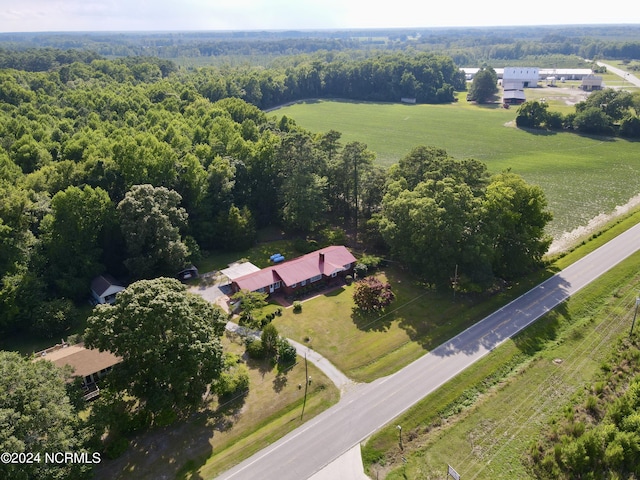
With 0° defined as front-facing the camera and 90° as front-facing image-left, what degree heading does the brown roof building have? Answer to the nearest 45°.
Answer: approximately 315°

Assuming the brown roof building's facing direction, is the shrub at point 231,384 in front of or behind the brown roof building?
in front

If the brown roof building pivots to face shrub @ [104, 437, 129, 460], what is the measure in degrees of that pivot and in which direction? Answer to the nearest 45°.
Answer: approximately 45° to its right

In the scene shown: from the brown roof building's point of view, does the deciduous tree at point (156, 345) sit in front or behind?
in front

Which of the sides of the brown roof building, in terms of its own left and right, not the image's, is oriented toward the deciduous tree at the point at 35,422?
front

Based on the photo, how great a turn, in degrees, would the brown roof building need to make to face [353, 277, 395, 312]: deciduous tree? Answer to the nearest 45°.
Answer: approximately 45° to its left
